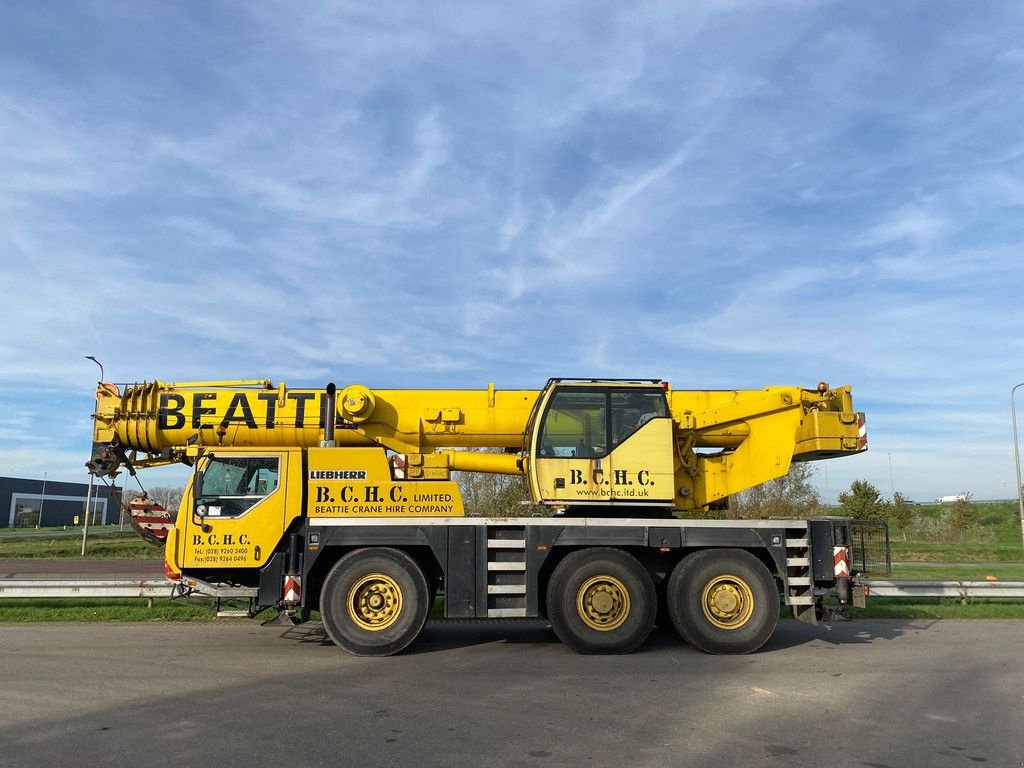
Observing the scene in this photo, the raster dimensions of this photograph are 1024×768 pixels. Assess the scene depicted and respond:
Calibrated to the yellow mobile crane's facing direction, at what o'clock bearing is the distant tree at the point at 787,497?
The distant tree is roughly at 4 o'clock from the yellow mobile crane.

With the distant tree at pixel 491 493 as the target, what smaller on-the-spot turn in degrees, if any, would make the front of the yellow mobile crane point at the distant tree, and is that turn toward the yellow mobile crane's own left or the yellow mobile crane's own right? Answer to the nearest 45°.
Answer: approximately 90° to the yellow mobile crane's own right

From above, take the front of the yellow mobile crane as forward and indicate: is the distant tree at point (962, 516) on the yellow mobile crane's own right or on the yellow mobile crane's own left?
on the yellow mobile crane's own right

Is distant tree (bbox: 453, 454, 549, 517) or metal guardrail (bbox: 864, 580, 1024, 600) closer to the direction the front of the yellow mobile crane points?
the distant tree

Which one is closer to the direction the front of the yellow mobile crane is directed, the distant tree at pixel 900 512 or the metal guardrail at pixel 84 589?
the metal guardrail

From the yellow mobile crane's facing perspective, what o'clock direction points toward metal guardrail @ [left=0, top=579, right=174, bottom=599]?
The metal guardrail is roughly at 1 o'clock from the yellow mobile crane.

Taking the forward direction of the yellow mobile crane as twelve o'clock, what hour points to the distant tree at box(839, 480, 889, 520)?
The distant tree is roughly at 4 o'clock from the yellow mobile crane.

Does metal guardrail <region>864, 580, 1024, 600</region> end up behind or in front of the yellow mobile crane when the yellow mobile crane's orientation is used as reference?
behind

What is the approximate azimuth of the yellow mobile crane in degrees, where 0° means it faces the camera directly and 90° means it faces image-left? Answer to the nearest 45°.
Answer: approximately 90°

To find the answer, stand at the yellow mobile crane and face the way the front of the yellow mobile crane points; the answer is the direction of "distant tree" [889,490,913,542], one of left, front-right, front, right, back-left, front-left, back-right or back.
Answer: back-right
